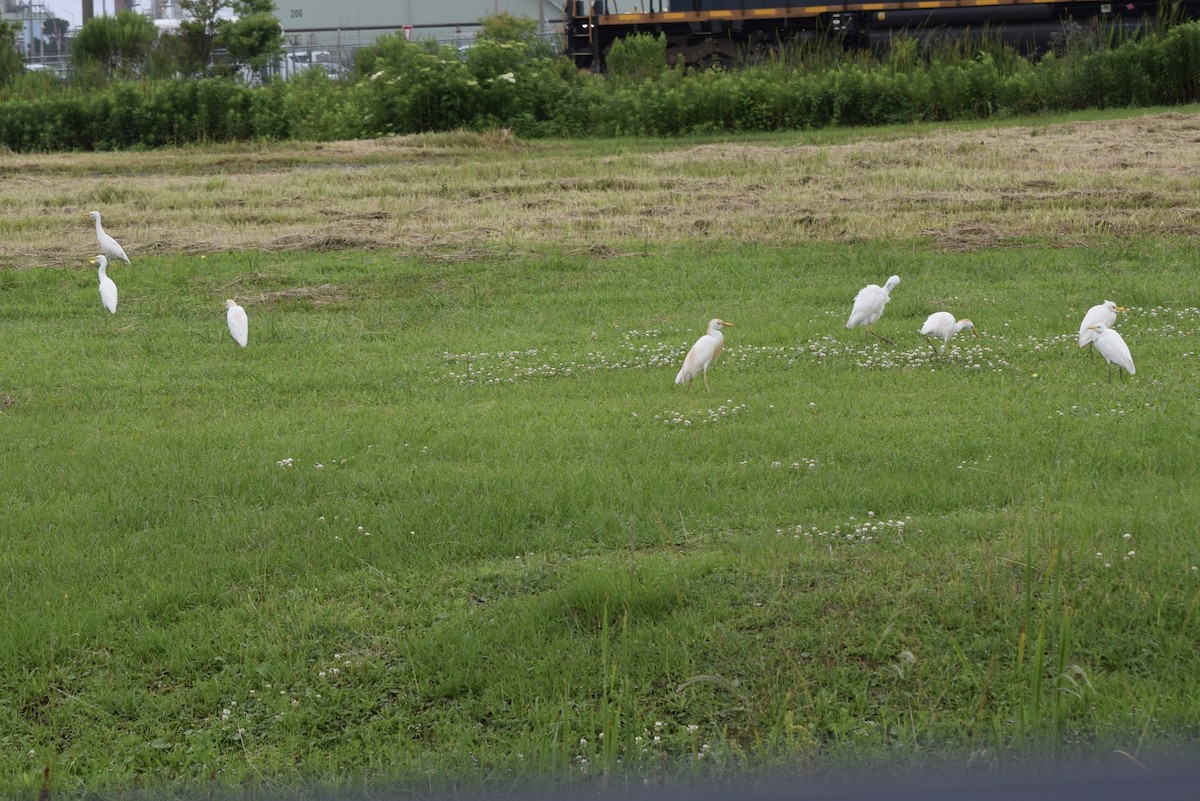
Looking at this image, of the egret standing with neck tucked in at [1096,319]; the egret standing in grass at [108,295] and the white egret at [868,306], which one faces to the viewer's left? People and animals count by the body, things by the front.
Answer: the egret standing in grass

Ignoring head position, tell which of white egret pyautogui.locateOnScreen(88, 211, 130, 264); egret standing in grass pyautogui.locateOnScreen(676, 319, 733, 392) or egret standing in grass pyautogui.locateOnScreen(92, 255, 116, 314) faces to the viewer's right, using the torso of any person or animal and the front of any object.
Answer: the egret standing in grass pyautogui.locateOnScreen(676, 319, 733, 392)

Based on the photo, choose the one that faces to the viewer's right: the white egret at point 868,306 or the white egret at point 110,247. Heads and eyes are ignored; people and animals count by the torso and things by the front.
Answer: the white egret at point 868,306

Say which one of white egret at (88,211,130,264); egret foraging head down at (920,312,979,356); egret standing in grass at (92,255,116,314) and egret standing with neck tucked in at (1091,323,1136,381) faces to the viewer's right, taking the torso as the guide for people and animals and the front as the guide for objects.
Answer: egret foraging head down at (920,312,979,356)

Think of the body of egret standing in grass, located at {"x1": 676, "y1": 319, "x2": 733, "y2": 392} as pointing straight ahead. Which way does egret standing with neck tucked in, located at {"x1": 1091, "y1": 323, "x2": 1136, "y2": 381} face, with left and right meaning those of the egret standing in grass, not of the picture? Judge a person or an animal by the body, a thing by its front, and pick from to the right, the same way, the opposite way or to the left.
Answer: the opposite way

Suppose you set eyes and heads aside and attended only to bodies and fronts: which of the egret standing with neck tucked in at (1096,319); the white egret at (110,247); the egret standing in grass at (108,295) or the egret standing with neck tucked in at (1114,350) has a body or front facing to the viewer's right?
the egret standing with neck tucked in at (1096,319)

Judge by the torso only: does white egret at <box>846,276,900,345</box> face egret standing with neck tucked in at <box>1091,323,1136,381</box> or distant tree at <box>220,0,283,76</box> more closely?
the egret standing with neck tucked in

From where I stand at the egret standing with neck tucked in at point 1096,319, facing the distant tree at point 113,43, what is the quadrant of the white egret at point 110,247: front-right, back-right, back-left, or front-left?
front-left

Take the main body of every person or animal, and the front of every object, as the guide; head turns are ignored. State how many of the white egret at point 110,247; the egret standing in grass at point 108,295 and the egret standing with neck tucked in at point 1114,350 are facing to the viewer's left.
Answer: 3

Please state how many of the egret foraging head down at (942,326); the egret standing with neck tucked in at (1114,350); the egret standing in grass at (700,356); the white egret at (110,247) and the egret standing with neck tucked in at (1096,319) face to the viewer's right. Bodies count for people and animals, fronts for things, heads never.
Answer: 3

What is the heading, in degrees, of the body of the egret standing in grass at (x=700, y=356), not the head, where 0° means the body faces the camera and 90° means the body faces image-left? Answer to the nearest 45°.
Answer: approximately 270°

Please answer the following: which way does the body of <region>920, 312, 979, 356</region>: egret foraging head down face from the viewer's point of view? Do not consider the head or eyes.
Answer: to the viewer's right

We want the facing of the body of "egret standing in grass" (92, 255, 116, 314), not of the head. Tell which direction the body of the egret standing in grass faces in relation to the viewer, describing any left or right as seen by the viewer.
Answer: facing to the left of the viewer

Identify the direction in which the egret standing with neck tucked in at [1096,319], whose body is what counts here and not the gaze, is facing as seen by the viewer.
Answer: to the viewer's right

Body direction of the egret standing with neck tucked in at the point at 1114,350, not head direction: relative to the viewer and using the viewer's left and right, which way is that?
facing to the left of the viewer
